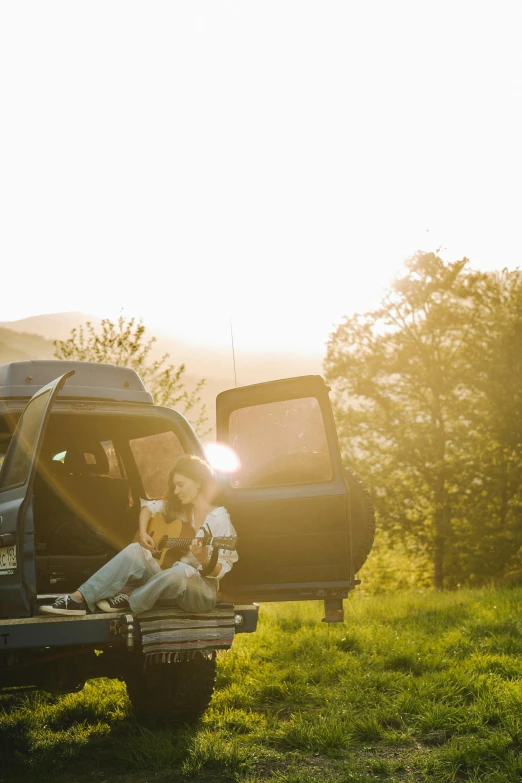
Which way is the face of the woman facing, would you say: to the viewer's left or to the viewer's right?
to the viewer's left

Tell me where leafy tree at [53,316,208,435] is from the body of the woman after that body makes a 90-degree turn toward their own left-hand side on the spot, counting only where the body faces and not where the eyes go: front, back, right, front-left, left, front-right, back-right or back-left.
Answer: back-left

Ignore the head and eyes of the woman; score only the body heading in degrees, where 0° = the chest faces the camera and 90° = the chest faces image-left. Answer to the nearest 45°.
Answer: approximately 45°

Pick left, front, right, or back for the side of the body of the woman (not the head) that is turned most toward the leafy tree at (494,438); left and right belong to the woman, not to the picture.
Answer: back

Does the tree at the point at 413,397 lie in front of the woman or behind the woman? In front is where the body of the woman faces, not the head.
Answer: behind
